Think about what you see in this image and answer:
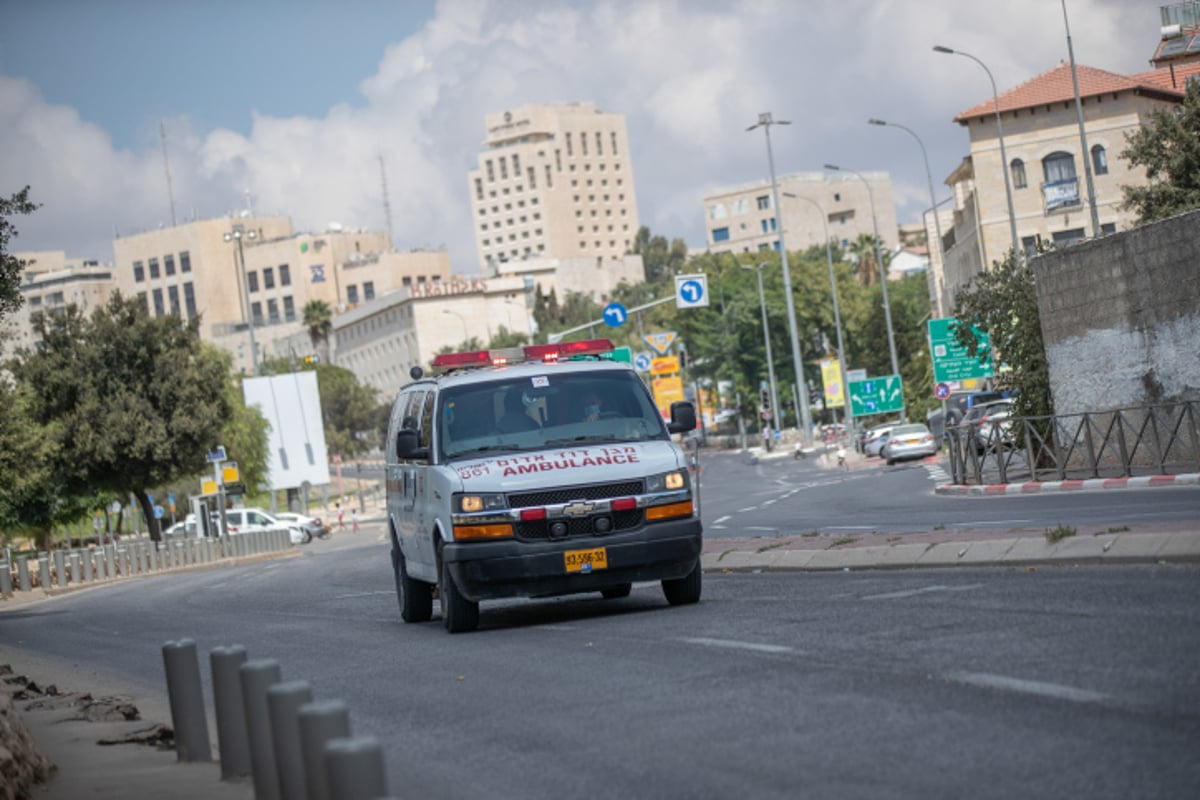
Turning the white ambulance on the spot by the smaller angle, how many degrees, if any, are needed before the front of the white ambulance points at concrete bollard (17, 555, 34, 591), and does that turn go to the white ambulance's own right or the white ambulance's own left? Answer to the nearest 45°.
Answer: approximately 135° to the white ambulance's own right

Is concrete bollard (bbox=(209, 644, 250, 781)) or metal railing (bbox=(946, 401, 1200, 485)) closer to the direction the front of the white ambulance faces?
the concrete bollard

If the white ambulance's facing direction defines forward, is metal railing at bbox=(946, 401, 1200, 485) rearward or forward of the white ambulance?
rearward

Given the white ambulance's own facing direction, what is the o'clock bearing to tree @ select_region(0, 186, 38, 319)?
The tree is roughly at 5 o'clock from the white ambulance.

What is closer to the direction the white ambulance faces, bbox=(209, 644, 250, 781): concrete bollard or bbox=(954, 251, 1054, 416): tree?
the concrete bollard

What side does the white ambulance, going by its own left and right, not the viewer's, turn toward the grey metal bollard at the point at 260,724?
front

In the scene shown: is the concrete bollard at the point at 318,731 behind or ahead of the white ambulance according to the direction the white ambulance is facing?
ahead

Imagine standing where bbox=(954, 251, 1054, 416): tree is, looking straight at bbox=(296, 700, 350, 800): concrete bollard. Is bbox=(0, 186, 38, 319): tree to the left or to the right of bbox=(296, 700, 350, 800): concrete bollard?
right

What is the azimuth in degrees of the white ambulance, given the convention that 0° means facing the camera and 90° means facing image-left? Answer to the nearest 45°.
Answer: approximately 0°

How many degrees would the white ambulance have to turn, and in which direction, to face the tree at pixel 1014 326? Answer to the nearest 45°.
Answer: approximately 135° to its left
